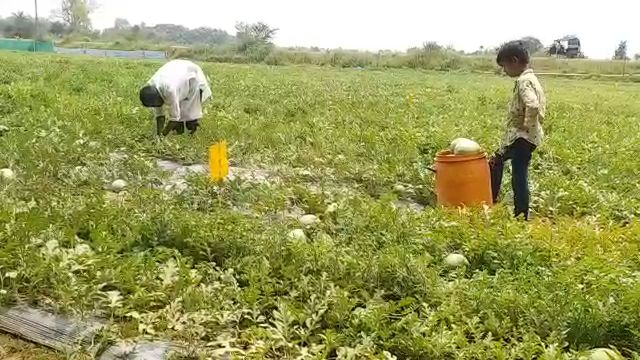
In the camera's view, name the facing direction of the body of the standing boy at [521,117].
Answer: to the viewer's left

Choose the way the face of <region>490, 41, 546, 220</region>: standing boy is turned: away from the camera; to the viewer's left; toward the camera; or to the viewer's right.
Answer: to the viewer's left

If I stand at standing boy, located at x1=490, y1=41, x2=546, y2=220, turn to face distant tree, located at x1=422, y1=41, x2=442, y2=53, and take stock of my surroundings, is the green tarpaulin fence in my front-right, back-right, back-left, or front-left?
front-left

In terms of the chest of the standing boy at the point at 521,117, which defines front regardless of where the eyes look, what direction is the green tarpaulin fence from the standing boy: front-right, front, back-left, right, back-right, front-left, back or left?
front-right

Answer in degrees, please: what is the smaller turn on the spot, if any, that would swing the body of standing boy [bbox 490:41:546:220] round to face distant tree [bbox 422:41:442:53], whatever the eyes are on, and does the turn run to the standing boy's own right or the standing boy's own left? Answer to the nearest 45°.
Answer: approximately 90° to the standing boy's own right
